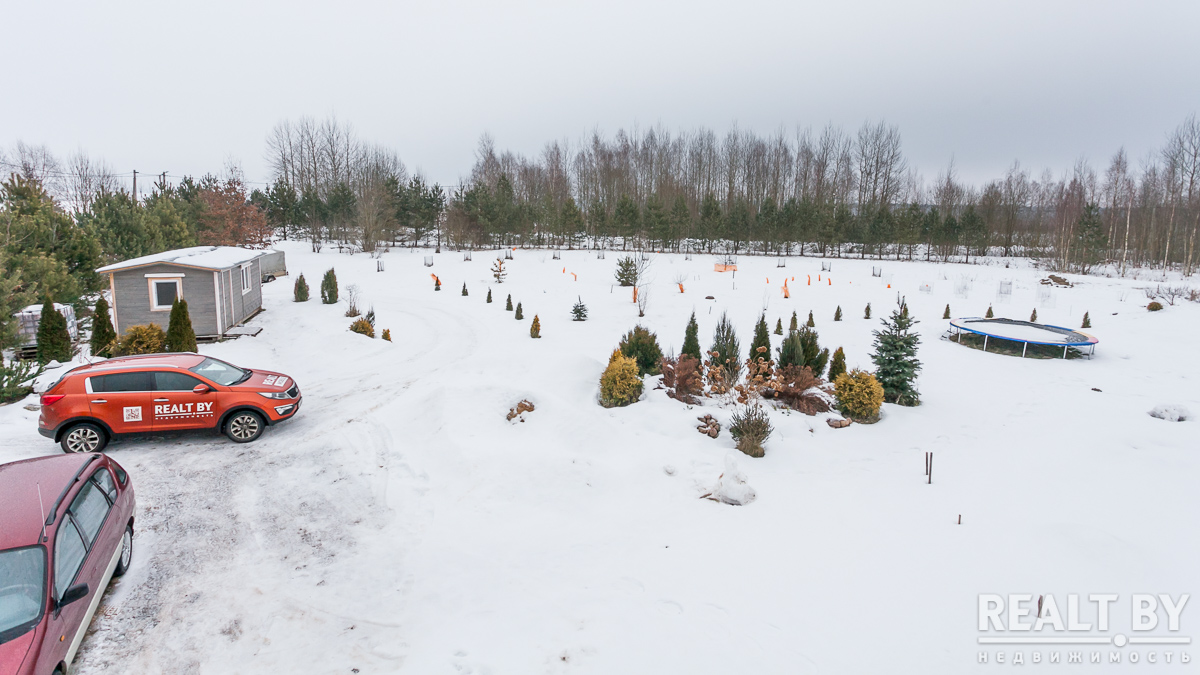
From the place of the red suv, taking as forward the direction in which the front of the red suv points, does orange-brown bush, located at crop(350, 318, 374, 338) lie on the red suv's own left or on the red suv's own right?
on the red suv's own left

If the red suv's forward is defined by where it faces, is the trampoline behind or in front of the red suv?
in front

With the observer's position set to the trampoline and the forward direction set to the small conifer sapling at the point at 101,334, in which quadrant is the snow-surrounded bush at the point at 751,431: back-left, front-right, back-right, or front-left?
front-left

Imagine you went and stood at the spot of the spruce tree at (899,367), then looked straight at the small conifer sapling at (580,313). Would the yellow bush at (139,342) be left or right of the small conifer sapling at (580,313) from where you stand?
left

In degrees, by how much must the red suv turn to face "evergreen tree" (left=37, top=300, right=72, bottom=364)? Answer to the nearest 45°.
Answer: approximately 90° to its left

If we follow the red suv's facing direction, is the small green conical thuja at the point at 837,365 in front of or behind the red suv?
in front

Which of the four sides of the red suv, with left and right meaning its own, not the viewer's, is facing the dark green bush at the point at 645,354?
front

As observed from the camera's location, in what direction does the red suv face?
facing to the right of the viewer

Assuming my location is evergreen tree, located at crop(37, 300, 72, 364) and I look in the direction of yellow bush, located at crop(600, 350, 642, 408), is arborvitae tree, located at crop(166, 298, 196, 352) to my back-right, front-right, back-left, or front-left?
front-left

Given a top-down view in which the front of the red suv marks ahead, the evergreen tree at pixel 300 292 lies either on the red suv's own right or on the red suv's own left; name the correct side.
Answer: on the red suv's own left

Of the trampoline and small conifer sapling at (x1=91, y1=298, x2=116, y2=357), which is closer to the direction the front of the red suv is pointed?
the trampoline

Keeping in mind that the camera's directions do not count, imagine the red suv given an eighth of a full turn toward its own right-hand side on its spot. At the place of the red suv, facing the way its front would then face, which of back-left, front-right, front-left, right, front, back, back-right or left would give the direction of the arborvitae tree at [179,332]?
back-left
